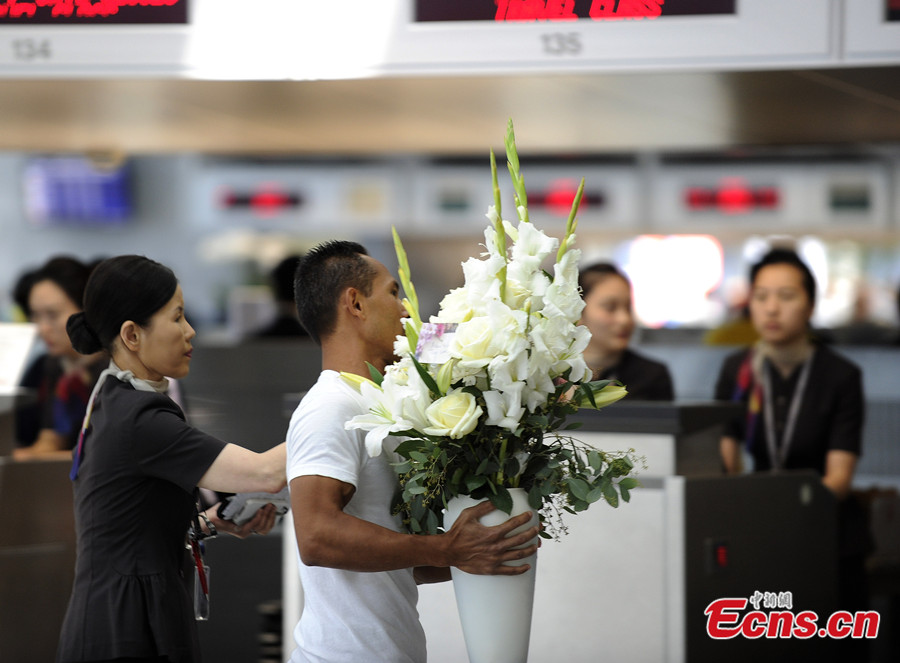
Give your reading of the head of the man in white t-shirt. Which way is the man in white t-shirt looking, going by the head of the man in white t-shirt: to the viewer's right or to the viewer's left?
to the viewer's right

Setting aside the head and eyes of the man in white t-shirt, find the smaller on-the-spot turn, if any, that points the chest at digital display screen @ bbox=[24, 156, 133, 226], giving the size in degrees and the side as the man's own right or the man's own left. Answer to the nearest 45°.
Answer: approximately 90° to the man's own left

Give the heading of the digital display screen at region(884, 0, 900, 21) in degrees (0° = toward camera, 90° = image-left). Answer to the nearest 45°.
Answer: approximately 0°

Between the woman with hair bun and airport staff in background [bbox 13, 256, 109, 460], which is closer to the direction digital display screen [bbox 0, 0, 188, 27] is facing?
the woman with hair bun

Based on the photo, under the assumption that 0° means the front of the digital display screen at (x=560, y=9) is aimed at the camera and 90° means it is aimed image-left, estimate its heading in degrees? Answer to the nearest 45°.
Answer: approximately 0°

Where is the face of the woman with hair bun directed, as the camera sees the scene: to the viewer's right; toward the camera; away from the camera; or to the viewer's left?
to the viewer's right

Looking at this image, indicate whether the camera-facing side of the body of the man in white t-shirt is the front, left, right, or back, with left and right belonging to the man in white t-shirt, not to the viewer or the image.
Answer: right
